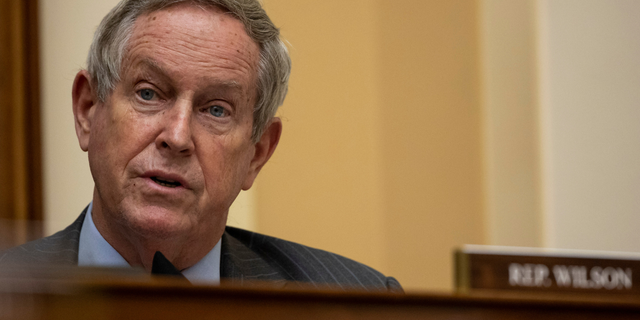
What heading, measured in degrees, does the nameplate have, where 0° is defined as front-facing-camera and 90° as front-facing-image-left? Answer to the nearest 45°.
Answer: approximately 0°

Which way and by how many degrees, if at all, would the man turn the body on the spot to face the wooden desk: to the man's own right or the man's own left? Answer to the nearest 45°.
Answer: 0° — they already face it

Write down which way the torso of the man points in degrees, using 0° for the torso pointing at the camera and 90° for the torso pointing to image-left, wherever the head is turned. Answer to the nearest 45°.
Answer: approximately 0°
